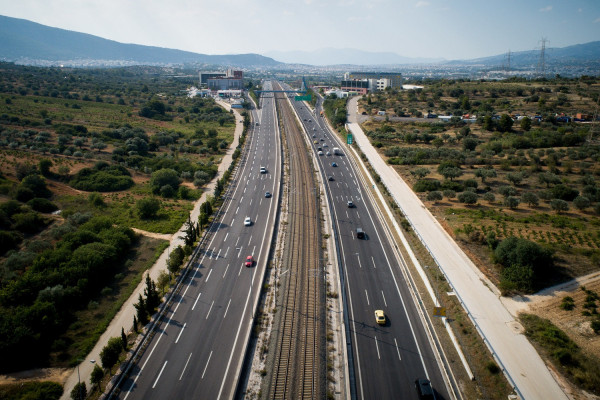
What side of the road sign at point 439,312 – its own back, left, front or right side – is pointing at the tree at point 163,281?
right

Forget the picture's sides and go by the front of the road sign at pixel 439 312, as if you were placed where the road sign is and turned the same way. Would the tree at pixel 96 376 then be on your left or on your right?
on your right

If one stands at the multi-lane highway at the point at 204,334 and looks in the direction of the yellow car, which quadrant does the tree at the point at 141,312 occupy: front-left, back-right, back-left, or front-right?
back-left

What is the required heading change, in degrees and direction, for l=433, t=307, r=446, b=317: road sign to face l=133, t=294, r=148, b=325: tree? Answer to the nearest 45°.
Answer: approximately 90° to its right

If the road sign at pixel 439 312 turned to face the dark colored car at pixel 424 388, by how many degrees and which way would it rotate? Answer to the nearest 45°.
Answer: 0° — it already faces it

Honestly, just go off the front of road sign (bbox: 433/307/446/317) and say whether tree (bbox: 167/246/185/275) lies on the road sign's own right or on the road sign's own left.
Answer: on the road sign's own right

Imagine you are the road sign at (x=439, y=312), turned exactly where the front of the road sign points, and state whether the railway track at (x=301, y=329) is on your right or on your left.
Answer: on your right

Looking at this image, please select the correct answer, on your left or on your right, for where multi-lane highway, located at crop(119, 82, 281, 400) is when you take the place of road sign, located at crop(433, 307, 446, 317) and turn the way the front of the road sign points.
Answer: on your right

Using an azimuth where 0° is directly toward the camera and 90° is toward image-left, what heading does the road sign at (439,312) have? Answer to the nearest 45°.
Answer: approximately 0°
